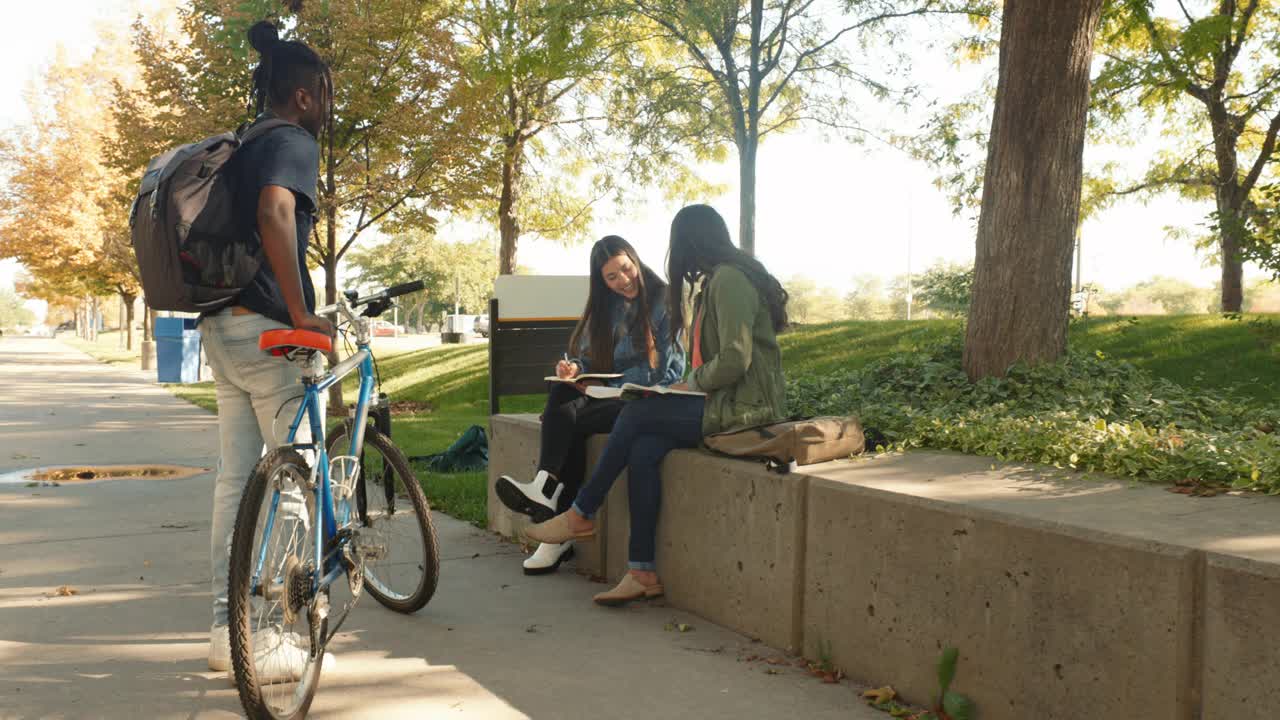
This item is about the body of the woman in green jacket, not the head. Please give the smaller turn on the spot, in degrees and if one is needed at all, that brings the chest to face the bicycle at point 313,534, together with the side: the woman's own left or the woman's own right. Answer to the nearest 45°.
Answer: approximately 45° to the woman's own left

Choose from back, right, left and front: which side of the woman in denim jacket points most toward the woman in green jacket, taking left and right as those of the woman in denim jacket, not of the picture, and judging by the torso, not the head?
left

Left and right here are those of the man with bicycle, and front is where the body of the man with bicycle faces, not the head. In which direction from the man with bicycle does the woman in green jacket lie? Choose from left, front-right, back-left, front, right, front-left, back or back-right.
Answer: front-right

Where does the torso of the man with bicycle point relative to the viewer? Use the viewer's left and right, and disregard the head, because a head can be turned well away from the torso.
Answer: facing away from the viewer and to the right of the viewer

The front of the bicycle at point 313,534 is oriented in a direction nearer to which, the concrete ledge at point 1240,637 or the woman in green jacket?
the woman in green jacket

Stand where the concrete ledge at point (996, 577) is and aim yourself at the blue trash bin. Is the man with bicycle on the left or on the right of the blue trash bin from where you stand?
left

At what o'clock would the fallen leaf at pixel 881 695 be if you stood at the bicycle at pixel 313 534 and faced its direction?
The fallen leaf is roughly at 2 o'clock from the bicycle.

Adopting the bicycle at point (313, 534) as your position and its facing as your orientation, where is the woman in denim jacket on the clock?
The woman in denim jacket is roughly at 12 o'clock from the bicycle.

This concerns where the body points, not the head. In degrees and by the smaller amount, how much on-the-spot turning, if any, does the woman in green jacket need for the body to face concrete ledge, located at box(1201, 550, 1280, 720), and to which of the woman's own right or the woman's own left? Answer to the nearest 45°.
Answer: approximately 135° to the woman's own left

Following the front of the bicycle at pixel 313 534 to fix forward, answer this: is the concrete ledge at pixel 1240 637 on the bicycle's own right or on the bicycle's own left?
on the bicycle's own right

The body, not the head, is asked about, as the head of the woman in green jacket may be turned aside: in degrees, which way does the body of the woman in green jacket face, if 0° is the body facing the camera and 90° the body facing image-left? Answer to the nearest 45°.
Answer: approximately 90°

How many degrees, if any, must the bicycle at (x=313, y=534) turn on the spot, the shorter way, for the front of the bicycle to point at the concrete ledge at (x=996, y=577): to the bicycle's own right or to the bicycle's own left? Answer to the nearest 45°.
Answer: approximately 90° to the bicycle's own right
